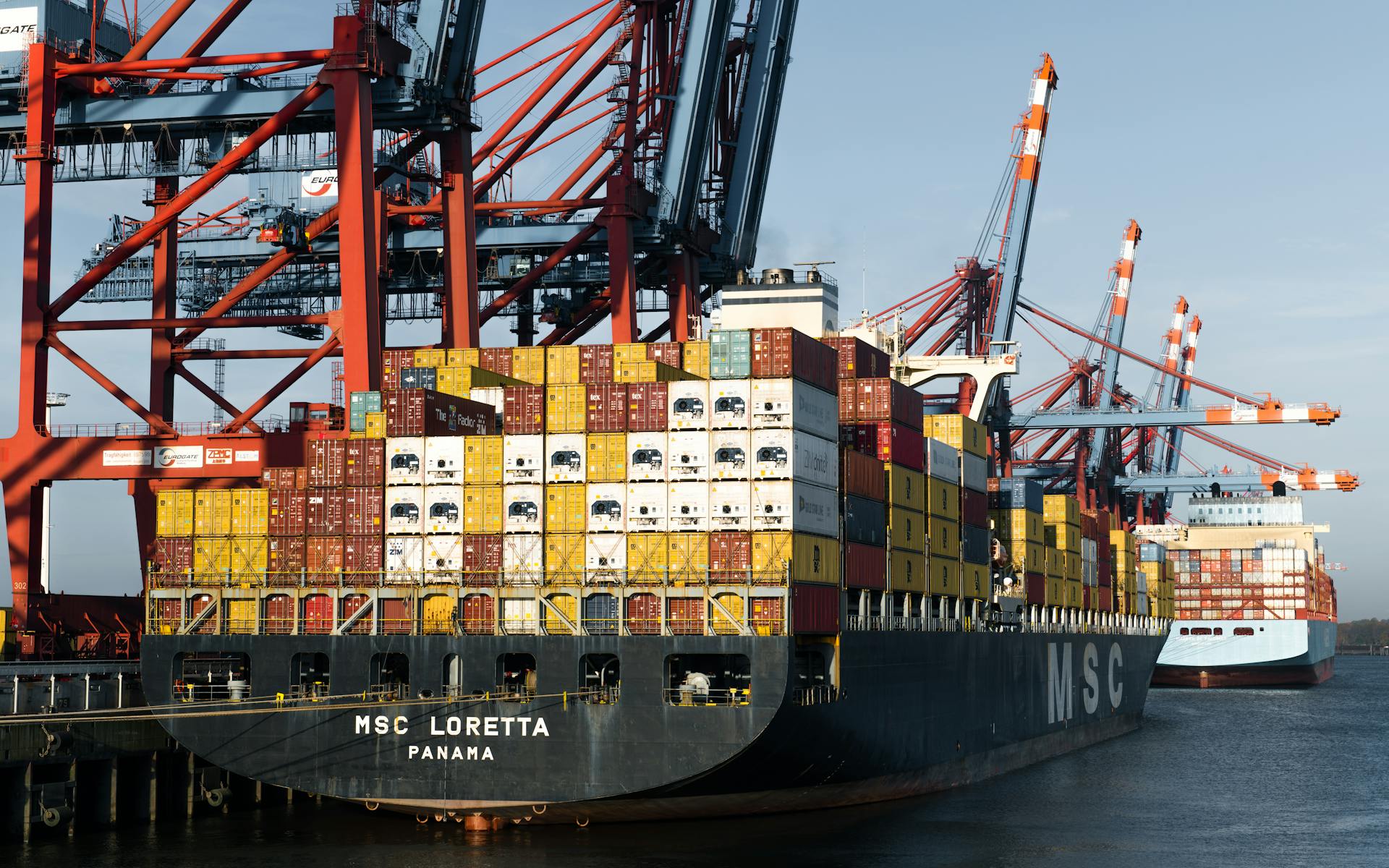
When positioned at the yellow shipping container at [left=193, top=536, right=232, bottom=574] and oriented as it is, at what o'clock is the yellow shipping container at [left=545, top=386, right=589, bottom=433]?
the yellow shipping container at [left=545, top=386, right=589, bottom=433] is roughly at 10 o'clock from the yellow shipping container at [left=193, top=536, right=232, bottom=574].

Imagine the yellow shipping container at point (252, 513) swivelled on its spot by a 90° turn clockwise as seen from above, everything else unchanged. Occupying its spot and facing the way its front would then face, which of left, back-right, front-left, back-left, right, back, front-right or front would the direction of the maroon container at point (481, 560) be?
back-left

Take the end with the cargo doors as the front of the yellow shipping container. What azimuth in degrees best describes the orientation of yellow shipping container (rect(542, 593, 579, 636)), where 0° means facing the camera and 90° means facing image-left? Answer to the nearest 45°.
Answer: approximately 0°

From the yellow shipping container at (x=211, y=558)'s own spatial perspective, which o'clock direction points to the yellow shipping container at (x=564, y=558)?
the yellow shipping container at (x=564, y=558) is roughly at 10 o'clock from the yellow shipping container at (x=211, y=558).

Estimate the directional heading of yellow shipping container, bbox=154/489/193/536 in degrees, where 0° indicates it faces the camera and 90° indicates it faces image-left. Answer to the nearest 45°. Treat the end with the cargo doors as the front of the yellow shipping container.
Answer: approximately 0°

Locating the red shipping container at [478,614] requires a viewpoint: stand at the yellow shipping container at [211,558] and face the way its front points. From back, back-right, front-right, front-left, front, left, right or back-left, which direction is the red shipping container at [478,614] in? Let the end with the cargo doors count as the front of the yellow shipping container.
front-left

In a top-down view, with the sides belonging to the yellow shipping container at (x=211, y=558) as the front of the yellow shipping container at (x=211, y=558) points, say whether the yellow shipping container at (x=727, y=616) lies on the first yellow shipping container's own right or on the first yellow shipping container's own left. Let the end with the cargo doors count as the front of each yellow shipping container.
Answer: on the first yellow shipping container's own left
